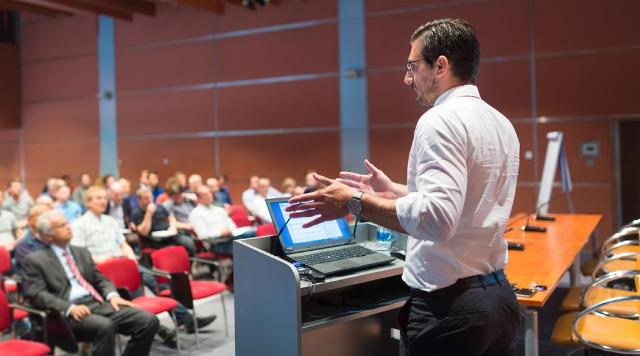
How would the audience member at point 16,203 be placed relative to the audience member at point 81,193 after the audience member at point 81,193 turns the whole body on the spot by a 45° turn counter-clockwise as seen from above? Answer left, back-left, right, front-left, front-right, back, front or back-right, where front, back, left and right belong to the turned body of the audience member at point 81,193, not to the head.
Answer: back-right

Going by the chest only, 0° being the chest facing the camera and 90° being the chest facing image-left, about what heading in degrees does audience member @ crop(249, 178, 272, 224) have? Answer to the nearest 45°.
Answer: approximately 315°

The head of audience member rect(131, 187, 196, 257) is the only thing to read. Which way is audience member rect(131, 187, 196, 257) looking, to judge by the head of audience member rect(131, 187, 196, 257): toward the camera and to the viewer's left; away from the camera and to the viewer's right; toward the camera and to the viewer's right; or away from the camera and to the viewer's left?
toward the camera and to the viewer's right

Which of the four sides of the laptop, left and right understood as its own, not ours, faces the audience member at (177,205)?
back

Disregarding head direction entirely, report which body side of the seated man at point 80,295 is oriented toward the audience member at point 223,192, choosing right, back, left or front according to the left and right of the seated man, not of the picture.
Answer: left

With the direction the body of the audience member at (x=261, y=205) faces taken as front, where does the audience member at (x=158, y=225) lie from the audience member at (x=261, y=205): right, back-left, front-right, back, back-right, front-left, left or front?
right

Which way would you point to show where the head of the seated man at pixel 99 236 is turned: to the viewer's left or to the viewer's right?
to the viewer's right

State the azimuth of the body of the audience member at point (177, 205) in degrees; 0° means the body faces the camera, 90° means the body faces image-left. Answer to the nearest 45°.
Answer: approximately 315°

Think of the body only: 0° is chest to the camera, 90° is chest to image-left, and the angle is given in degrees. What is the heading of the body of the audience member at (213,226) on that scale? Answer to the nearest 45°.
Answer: approximately 315°

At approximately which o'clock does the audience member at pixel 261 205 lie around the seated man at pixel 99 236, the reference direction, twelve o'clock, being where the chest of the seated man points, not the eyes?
The audience member is roughly at 9 o'clock from the seated man.
